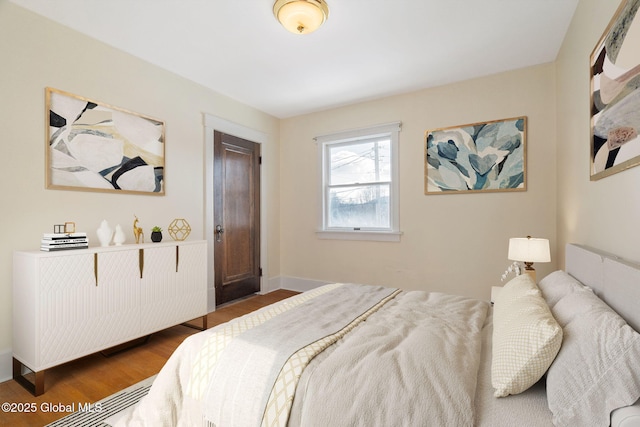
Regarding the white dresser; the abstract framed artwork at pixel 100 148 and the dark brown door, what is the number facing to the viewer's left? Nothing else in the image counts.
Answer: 0

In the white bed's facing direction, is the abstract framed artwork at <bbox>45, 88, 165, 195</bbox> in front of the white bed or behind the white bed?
in front

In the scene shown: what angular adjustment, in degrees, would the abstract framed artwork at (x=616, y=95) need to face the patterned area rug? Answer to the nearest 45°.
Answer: approximately 45° to its left

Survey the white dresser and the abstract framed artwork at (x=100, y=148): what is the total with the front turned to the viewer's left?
0

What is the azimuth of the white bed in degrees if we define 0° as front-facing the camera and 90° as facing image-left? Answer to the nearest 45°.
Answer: approximately 90°

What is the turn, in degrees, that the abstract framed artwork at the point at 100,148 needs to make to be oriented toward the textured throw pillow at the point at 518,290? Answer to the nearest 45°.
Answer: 0° — it already faces it

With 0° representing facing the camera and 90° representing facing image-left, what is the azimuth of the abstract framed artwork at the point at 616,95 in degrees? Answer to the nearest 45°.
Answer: approximately 90°

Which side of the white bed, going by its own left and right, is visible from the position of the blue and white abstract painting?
right

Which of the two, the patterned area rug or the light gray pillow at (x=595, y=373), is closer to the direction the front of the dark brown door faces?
the light gray pillow

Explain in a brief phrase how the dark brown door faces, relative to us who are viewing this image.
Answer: facing the viewer and to the right of the viewer

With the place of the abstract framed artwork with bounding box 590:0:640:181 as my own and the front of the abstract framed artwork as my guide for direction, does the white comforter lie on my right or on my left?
on my left

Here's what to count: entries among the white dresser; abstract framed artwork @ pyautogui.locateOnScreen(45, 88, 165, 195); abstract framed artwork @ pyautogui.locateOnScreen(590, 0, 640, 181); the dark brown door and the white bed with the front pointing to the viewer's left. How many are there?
2

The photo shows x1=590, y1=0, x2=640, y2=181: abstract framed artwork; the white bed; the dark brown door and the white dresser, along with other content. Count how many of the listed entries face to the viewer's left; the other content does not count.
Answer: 2
